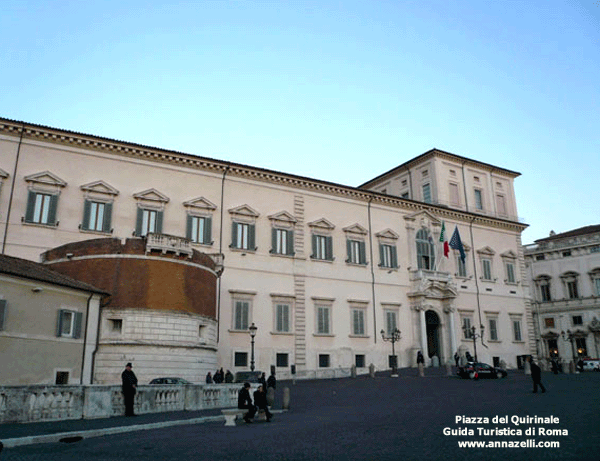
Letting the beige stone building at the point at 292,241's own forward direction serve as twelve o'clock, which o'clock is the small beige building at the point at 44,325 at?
The small beige building is roughly at 3 o'clock from the beige stone building.

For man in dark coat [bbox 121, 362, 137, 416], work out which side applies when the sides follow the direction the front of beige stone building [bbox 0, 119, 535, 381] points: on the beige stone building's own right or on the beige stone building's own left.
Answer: on the beige stone building's own right

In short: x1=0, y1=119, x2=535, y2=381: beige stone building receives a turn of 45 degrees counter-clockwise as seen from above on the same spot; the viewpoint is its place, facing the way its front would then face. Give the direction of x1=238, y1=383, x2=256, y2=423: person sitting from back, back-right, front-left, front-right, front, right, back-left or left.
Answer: right

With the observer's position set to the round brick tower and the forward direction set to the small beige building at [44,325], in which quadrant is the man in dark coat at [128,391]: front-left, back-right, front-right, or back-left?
front-left

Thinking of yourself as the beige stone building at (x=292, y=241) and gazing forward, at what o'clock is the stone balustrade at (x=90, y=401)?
The stone balustrade is roughly at 2 o'clock from the beige stone building.

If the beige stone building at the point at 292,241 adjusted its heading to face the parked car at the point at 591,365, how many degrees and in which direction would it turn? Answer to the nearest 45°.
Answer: approximately 45° to its left

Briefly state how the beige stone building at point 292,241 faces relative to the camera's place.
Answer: facing the viewer and to the right of the viewer

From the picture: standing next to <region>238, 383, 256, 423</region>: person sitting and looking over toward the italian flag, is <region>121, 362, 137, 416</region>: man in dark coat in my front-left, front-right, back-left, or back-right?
back-left
